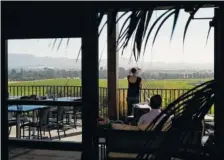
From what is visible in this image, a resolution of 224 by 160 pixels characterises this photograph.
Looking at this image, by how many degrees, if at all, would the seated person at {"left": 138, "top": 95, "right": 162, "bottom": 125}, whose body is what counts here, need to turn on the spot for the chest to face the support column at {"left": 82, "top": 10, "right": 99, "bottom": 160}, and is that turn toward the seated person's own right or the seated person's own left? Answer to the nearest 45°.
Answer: approximately 90° to the seated person's own left

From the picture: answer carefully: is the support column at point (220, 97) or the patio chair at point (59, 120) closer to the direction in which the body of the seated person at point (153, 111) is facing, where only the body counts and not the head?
the patio chair

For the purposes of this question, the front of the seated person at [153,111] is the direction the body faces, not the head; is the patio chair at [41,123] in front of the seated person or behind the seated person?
in front

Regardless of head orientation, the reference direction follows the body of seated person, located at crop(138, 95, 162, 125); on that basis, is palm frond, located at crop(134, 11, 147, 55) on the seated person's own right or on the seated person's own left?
on the seated person's own left

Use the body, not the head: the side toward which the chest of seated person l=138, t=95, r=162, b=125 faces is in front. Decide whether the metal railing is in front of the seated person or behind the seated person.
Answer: in front

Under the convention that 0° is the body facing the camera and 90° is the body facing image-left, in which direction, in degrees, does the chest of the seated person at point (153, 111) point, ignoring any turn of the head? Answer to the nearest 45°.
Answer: approximately 135°

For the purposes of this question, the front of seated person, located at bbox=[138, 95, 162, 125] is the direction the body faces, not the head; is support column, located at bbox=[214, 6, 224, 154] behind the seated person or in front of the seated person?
behind

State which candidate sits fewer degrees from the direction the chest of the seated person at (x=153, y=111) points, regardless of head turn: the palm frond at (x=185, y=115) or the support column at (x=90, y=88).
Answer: the support column
